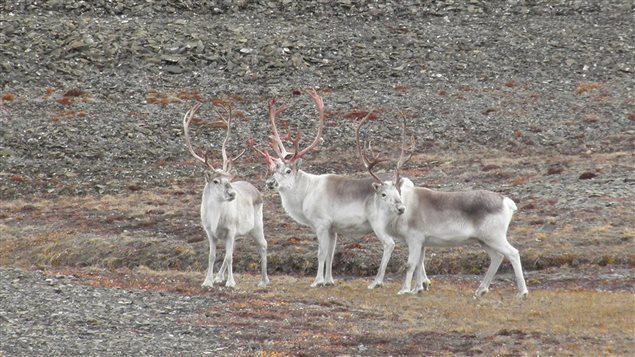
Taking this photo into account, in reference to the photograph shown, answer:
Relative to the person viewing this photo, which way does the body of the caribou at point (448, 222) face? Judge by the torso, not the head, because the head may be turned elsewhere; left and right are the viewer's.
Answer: facing to the left of the viewer

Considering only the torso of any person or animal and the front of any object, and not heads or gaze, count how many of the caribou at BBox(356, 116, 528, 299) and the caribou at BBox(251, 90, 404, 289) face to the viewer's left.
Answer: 2

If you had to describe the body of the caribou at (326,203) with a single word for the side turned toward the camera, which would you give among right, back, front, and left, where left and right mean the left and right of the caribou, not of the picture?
left

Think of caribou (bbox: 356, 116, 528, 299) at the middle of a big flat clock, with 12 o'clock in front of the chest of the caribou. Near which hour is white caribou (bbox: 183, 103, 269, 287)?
The white caribou is roughly at 12 o'clock from the caribou.

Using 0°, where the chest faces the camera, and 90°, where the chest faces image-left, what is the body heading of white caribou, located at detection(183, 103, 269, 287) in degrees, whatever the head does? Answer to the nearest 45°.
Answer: approximately 45°
